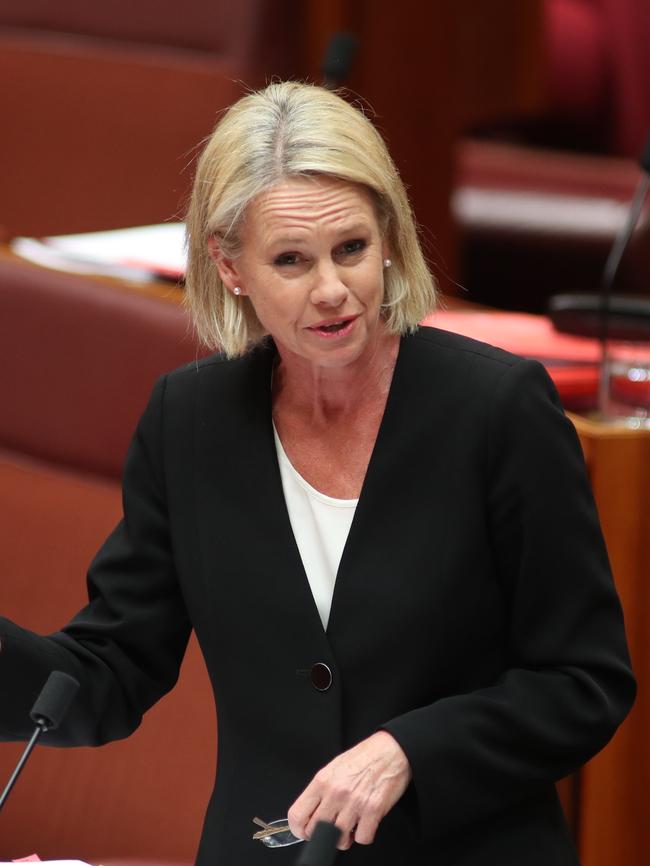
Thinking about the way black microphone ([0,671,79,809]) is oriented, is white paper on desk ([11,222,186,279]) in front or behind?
in front

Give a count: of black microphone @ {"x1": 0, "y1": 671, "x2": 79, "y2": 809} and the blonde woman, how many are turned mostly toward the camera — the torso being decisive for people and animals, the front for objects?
1

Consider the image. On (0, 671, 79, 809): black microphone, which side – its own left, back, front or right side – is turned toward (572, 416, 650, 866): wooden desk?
front

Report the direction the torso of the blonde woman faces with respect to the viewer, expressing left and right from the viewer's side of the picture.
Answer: facing the viewer

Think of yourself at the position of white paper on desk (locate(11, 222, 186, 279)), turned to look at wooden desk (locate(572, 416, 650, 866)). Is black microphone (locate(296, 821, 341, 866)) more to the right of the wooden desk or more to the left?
right

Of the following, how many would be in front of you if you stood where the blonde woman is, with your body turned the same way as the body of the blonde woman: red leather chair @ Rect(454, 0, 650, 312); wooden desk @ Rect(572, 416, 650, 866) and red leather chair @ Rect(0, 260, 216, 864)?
0

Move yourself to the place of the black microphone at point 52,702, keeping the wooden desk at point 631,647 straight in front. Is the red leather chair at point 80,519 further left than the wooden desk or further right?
left

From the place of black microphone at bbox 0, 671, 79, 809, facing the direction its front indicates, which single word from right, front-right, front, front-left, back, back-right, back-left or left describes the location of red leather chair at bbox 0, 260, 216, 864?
front-left

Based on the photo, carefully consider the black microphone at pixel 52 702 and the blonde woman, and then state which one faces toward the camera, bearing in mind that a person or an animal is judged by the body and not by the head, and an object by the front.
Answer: the blonde woman

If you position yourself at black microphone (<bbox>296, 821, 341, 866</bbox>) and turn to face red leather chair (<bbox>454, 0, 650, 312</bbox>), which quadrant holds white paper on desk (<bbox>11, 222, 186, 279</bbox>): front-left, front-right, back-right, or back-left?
front-left

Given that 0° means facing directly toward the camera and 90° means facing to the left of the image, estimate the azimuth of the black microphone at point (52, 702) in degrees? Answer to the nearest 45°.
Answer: approximately 225°

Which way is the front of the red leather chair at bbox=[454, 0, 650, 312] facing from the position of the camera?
facing the viewer and to the left of the viewer

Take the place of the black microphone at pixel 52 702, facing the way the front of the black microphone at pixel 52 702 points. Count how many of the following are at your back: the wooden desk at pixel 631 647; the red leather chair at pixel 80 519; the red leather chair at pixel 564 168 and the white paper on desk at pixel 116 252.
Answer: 0
